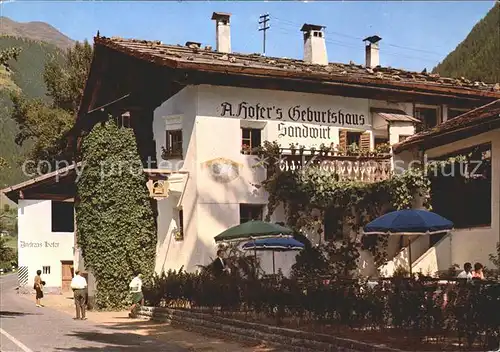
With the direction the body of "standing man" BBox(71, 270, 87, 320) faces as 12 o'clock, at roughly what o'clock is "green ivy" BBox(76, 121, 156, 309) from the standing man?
The green ivy is roughly at 1 o'clock from the standing man.

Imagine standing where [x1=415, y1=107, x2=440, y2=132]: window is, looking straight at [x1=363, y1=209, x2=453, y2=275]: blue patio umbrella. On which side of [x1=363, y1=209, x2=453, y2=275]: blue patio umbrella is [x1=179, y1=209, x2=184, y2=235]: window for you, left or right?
right

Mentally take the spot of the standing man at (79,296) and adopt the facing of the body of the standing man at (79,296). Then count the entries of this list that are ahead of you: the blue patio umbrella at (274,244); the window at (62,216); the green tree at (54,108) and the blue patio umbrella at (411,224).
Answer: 2

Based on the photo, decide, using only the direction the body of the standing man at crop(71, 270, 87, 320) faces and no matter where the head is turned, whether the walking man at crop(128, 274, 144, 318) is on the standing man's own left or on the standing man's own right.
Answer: on the standing man's own right

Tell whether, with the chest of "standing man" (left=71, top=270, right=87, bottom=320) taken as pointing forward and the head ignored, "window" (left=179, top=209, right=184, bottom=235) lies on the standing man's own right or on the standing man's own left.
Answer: on the standing man's own right

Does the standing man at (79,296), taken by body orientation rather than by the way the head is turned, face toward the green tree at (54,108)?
yes

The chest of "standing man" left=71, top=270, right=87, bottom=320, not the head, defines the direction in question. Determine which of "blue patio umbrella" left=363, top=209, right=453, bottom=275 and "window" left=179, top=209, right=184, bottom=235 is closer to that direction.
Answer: the window

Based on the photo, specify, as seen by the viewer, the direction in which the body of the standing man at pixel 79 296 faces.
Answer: away from the camera

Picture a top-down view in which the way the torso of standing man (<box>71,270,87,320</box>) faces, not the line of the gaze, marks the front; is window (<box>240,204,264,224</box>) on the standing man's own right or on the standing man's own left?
on the standing man's own right

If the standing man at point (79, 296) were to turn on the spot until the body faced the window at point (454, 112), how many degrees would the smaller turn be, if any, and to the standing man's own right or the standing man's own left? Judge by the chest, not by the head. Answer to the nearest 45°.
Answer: approximately 90° to the standing man's own right

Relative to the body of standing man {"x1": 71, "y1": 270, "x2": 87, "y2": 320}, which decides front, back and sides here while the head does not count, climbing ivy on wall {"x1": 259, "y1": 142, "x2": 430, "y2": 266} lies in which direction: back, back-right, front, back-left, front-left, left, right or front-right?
right
